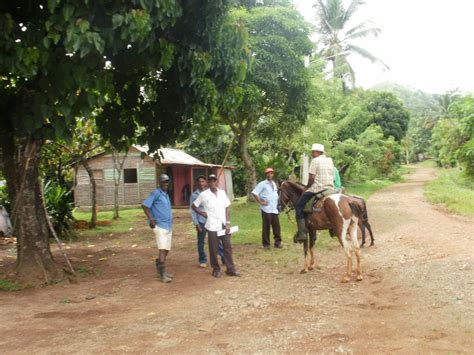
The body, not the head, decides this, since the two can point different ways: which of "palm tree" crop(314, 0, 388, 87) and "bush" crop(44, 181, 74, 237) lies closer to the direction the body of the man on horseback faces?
the bush

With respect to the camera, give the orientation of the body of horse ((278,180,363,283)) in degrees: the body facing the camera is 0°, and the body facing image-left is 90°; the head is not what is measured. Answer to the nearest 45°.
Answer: approximately 135°

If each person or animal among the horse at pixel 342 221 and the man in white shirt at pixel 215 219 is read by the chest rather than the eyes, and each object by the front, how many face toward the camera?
1

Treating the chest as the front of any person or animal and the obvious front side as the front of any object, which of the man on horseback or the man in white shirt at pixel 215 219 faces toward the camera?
the man in white shirt

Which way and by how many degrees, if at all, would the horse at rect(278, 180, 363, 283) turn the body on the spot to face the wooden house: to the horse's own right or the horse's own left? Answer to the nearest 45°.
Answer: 0° — it already faces it

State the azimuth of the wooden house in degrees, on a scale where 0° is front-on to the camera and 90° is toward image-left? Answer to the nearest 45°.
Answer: approximately 315°

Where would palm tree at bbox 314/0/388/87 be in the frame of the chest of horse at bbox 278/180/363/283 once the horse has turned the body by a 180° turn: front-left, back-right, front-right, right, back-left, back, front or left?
back-left

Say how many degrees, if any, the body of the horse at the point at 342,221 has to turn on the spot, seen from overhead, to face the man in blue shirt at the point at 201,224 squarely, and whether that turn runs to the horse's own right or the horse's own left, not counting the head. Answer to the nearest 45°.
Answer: approximately 45° to the horse's own left

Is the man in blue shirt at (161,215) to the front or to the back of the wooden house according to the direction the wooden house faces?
to the front

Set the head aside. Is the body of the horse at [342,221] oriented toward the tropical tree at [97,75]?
no

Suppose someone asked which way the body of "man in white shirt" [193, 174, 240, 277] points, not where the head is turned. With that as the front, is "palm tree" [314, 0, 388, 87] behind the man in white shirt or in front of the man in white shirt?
behind

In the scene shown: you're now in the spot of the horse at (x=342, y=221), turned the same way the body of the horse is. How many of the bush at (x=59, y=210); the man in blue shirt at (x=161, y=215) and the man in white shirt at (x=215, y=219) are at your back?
0

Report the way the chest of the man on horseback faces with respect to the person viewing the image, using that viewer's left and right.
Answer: facing away from the viewer and to the left of the viewer

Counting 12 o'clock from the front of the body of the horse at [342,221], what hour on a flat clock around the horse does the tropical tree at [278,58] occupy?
The tropical tree is roughly at 1 o'clock from the horse.

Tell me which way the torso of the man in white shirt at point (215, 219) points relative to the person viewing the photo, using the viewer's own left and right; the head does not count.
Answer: facing the viewer

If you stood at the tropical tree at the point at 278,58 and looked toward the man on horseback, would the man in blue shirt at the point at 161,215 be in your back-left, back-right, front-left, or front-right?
front-right

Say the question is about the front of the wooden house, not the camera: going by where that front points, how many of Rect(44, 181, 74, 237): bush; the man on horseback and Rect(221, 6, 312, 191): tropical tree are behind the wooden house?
0
